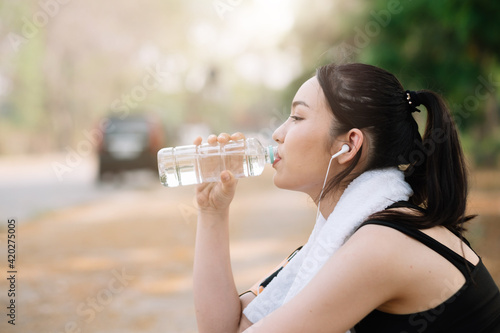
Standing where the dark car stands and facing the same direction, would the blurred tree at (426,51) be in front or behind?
behind

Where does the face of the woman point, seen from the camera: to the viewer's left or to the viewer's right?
to the viewer's left

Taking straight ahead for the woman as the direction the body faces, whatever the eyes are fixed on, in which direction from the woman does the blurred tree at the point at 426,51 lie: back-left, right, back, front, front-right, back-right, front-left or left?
right

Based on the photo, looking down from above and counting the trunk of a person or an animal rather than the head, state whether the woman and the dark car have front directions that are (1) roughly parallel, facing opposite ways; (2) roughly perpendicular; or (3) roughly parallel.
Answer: roughly perpendicular

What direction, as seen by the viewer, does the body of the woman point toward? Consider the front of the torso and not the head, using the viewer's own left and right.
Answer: facing to the left of the viewer

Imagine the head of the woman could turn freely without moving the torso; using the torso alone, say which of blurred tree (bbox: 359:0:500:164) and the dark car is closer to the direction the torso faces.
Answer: the dark car
